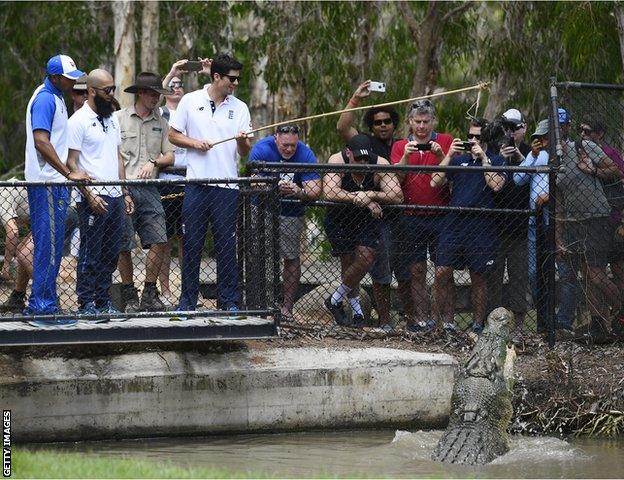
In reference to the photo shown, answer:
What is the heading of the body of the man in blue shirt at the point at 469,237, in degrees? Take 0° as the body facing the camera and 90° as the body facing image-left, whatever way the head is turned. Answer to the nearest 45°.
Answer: approximately 0°

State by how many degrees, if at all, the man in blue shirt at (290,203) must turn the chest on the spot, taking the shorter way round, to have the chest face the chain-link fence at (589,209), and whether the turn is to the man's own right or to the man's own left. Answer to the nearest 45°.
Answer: approximately 90° to the man's own left

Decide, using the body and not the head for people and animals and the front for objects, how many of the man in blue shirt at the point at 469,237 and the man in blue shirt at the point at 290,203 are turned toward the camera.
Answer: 2

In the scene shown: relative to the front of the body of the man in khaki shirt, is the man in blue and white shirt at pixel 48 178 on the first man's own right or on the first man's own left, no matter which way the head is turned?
on the first man's own right

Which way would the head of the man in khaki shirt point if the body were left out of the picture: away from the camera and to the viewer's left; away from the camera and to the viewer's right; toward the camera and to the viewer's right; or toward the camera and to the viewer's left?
toward the camera and to the viewer's right

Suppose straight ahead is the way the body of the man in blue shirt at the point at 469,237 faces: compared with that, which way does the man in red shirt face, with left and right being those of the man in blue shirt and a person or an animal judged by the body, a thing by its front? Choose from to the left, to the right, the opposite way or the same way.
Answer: the same way

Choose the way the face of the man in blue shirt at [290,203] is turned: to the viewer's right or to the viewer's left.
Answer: to the viewer's right

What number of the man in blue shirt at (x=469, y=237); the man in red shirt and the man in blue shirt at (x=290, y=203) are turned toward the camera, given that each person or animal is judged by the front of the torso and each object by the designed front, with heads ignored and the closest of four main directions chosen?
3

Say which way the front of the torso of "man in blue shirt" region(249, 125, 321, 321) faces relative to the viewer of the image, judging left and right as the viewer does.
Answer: facing the viewer

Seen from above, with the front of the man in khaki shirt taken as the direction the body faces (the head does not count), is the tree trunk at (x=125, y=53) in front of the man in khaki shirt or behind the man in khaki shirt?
behind

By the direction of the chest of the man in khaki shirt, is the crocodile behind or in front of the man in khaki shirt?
in front

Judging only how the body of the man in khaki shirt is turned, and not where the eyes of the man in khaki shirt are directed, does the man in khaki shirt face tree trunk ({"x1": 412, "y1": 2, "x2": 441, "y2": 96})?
no

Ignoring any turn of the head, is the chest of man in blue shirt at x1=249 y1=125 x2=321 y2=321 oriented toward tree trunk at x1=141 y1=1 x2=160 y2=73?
no

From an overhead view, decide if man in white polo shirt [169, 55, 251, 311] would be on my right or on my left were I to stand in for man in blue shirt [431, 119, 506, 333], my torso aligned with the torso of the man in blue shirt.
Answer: on my right

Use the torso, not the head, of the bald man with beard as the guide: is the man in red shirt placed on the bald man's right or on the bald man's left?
on the bald man's left

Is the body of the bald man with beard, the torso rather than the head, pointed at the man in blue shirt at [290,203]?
no

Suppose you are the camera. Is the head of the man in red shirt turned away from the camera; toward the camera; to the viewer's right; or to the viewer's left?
toward the camera

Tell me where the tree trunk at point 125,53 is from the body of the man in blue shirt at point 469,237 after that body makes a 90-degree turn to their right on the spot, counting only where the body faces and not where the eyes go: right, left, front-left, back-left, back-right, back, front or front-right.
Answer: front-right
